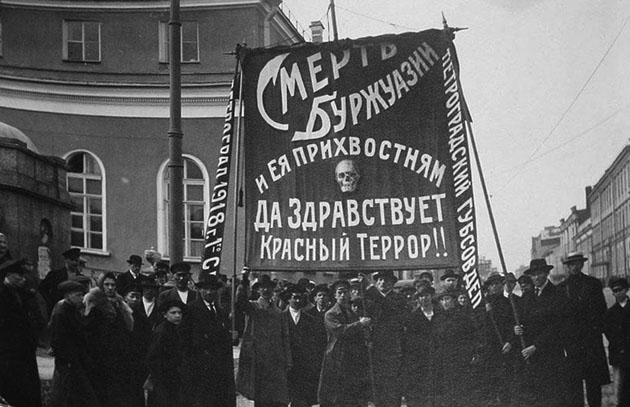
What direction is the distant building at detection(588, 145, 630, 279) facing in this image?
to the viewer's left

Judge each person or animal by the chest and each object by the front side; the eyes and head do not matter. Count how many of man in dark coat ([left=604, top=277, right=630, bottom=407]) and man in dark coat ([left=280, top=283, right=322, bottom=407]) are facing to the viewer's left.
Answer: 0
